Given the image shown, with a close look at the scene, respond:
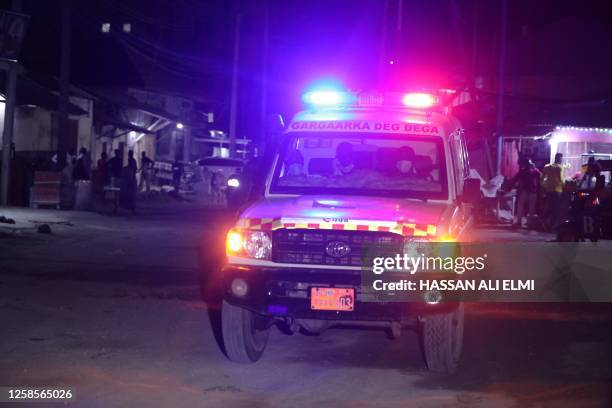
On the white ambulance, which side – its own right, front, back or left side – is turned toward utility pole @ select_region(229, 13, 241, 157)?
back

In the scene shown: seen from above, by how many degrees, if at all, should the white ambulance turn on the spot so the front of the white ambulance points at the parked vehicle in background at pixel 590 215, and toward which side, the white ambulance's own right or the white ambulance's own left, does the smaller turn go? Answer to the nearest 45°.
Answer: approximately 135° to the white ambulance's own left

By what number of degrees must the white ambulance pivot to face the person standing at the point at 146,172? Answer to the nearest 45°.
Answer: approximately 180°

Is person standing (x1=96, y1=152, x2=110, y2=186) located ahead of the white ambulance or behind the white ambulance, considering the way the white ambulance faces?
behind

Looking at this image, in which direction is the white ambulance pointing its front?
toward the camera

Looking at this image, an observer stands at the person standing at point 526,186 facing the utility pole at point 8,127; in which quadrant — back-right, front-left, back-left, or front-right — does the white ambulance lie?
front-left

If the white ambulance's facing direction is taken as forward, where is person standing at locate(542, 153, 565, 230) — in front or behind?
behind

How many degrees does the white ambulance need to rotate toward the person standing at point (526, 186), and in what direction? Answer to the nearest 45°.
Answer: approximately 180°

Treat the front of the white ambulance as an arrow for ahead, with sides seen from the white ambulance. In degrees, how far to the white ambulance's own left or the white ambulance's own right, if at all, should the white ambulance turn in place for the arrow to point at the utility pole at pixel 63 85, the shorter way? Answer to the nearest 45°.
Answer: approximately 135° to the white ambulance's own right
